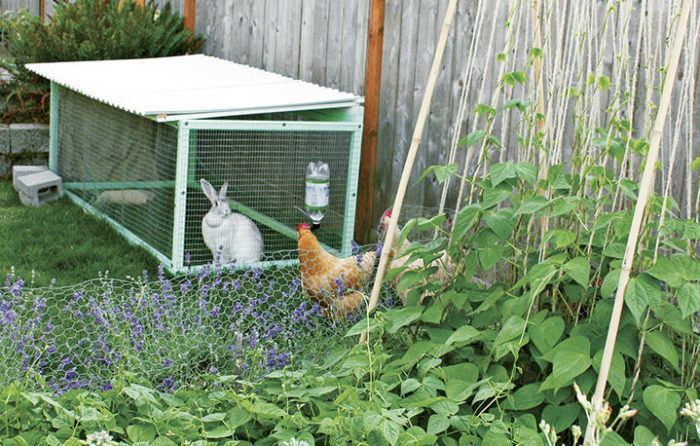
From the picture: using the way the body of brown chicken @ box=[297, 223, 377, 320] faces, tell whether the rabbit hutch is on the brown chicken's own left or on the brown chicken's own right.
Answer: on the brown chicken's own right

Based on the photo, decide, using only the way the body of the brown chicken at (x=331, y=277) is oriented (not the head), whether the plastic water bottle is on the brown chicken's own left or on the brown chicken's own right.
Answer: on the brown chicken's own right

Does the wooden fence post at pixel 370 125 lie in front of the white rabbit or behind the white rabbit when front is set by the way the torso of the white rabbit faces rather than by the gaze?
behind

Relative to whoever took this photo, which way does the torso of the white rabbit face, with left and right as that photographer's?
facing the viewer and to the left of the viewer

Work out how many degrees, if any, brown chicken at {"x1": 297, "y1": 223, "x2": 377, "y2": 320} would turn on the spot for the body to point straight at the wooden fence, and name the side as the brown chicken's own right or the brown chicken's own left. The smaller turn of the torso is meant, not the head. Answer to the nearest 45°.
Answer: approximately 90° to the brown chicken's own right

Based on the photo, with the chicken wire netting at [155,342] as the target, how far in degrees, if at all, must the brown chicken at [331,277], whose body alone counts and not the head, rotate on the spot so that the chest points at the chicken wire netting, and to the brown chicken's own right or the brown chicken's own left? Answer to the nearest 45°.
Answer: approximately 45° to the brown chicken's own left

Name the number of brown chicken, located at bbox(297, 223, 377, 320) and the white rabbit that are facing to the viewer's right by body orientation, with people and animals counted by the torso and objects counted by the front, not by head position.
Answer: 0

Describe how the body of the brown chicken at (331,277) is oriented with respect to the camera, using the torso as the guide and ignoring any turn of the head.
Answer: to the viewer's left

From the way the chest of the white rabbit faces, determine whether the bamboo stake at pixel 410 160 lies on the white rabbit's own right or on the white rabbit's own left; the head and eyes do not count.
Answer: on the white rabbit's own left
